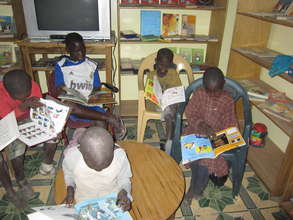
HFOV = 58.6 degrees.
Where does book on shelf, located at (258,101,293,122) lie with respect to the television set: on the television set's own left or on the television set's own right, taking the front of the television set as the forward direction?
on the television set's own left

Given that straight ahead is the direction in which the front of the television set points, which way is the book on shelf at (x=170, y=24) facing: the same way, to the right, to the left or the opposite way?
the same way

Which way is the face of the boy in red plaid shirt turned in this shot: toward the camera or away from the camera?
toward the camera

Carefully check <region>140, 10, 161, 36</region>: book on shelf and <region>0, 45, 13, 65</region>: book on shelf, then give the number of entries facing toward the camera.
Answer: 2

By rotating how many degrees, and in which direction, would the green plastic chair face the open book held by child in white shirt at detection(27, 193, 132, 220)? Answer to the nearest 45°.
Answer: approximately 45° to its right

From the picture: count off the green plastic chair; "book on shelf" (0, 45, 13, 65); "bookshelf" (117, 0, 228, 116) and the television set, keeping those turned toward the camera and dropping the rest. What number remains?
4

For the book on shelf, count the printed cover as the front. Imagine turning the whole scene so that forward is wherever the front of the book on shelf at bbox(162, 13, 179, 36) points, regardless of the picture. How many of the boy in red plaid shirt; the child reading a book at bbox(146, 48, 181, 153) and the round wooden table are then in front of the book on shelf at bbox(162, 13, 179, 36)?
3

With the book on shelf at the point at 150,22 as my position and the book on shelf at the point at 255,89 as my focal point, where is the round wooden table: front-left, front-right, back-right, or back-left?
front-right

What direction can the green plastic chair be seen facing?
toward the camera

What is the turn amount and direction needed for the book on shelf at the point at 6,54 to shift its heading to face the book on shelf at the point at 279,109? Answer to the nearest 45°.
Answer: approximately 45° to its left

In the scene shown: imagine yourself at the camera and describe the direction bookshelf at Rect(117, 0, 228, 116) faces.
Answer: facing the viewer

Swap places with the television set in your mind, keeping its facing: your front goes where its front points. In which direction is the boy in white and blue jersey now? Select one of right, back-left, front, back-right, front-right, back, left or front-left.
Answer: front

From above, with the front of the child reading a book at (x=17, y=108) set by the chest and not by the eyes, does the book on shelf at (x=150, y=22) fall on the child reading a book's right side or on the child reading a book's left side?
on the child reading a book's left side

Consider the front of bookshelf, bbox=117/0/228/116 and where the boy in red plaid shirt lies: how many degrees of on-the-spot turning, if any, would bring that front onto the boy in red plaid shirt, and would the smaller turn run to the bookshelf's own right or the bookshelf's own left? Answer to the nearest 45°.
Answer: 0° — it already faces them

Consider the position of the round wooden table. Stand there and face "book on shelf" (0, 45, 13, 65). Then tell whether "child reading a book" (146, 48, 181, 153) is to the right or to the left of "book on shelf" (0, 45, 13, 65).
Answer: right

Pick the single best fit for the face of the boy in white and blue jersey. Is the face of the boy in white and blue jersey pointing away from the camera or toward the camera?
toward the camera
